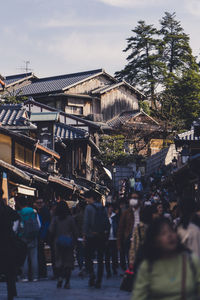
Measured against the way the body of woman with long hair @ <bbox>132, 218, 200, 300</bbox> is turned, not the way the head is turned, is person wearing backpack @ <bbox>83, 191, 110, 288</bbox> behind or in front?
behind

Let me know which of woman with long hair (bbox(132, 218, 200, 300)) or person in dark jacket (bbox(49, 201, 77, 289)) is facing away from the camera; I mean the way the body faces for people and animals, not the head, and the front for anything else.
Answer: the person in dark jacket

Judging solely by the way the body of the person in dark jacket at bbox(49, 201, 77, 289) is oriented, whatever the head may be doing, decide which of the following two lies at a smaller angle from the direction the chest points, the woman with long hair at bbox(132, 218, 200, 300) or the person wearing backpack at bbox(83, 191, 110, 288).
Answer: the person wearing backpack

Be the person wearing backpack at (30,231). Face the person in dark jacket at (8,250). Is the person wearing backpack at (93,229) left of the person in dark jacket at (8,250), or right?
left

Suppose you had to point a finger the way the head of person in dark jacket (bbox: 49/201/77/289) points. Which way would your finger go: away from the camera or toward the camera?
away from the camera

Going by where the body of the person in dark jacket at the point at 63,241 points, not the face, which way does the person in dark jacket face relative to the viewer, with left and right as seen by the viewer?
facing away from the viewer

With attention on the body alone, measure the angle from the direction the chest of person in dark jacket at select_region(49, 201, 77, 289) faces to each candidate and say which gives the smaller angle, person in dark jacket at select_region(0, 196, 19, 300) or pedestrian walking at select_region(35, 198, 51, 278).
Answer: the pedestrian walking

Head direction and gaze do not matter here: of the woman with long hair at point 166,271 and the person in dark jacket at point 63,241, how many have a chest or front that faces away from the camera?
1

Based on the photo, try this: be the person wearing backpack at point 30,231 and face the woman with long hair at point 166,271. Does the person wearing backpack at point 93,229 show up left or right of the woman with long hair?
left

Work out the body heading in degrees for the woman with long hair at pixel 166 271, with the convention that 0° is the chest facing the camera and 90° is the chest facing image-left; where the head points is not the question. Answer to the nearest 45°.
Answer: approximately 315°

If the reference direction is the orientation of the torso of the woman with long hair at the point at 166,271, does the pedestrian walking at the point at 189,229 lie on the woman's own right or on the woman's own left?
on the woman's own left

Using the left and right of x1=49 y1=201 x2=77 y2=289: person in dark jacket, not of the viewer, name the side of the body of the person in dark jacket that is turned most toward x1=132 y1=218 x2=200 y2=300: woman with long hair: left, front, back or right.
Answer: back
